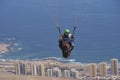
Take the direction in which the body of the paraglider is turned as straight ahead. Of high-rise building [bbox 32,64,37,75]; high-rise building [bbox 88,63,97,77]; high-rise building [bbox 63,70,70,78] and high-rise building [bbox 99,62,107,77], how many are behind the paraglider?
4

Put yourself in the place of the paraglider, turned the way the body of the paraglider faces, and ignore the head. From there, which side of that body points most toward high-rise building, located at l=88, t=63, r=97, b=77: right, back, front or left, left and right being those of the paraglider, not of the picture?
back

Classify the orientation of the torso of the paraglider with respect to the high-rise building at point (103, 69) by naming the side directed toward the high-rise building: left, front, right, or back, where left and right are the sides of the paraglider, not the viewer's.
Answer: back

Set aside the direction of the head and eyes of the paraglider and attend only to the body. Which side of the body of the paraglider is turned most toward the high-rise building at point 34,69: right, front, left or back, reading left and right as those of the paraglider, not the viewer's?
back

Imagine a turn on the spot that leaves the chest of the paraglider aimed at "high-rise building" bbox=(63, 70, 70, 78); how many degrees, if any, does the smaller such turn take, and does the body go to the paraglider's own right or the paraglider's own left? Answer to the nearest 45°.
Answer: approximately 180°

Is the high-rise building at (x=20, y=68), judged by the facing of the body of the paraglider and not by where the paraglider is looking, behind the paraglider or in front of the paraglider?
behind
